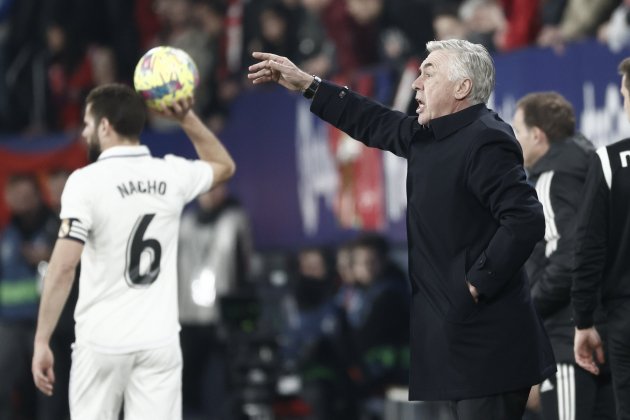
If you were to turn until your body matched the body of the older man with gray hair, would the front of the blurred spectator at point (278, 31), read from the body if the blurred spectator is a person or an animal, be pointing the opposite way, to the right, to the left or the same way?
to the left

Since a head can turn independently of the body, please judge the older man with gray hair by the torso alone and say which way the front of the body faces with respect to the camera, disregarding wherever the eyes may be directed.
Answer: to the viewer's left

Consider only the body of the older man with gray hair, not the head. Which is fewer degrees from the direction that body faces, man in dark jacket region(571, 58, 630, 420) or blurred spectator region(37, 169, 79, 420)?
the blurred spectator

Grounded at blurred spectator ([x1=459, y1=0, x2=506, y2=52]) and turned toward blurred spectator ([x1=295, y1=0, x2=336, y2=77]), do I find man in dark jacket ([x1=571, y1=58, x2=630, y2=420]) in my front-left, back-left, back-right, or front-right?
back-left

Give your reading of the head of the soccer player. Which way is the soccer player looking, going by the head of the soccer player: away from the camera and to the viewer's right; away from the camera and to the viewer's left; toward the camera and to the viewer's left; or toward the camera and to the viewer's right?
away from the camera and to the viewer's left

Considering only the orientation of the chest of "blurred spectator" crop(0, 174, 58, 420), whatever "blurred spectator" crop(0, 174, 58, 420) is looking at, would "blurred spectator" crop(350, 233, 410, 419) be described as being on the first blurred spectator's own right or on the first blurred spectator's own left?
on the first blurred spectator's own left

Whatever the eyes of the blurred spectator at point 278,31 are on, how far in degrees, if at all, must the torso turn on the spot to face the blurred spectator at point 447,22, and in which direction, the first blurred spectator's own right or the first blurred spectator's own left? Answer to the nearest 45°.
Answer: approximately 45° to the first blurred spectator's own left

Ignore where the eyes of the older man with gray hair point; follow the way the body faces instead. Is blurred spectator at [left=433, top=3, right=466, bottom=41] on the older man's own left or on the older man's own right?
on the older man's own right
